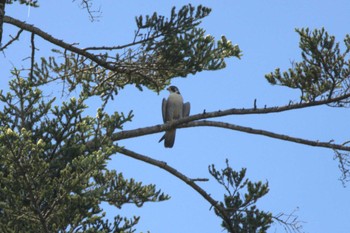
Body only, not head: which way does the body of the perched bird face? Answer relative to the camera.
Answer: toward the camera
